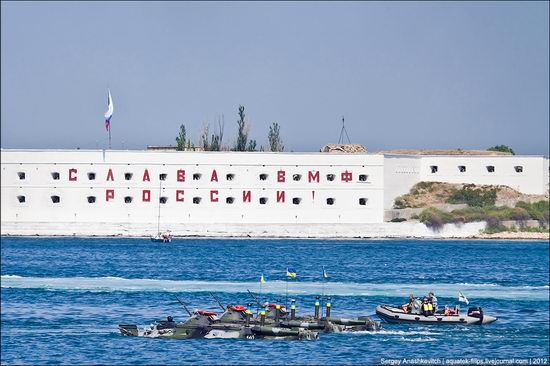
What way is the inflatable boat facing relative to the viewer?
to the viewer's left
